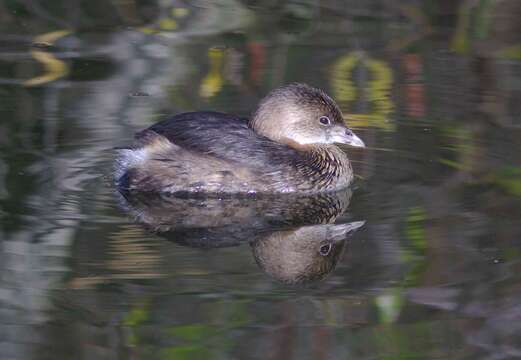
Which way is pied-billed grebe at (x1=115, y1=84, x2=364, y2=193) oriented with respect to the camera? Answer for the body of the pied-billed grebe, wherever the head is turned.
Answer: to the viewer's right
